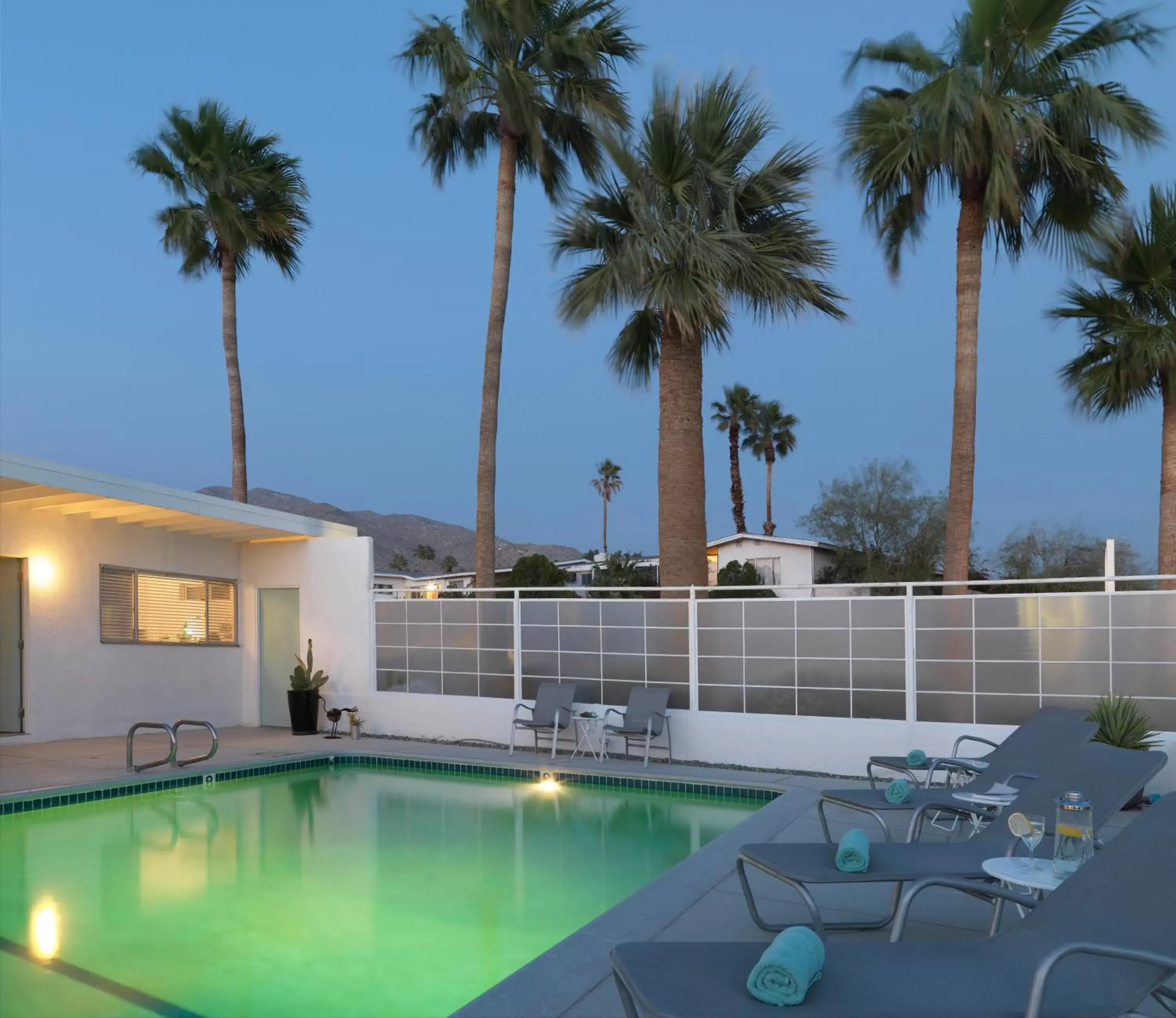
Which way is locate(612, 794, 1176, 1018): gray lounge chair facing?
to the viewer's left

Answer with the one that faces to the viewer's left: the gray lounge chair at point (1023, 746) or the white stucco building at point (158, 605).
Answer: the gray lounge chair

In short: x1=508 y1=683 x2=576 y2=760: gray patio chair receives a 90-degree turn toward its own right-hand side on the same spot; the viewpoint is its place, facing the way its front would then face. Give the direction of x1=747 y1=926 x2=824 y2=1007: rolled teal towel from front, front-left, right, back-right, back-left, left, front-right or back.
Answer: back-left

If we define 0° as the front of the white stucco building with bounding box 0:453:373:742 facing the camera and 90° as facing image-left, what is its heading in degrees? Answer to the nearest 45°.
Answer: approximately 315°

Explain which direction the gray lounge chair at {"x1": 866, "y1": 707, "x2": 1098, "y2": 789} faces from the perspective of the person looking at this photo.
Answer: facing to the left of the viewer

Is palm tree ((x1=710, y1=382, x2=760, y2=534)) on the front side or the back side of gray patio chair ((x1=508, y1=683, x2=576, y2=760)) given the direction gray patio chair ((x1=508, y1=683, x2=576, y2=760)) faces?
on the back side

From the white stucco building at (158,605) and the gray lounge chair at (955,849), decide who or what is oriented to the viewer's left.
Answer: the gray lounge chair

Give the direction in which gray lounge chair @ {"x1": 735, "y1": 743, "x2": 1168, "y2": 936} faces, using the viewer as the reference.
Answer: facing to the left of the viewer

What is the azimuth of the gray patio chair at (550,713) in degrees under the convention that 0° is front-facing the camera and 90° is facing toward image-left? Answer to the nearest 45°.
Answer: approximately 45°

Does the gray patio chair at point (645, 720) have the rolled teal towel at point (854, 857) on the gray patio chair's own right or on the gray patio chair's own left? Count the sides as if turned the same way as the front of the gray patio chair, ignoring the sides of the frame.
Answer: on the gray patio chair's own left

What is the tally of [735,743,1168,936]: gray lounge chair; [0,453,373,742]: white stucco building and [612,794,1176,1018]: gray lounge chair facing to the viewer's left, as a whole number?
2
